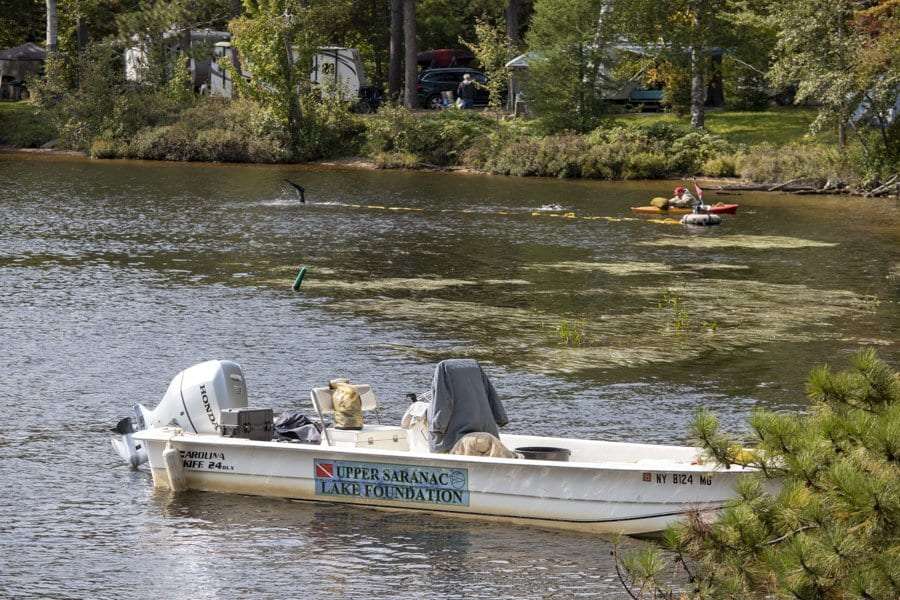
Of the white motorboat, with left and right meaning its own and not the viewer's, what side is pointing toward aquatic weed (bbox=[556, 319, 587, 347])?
left

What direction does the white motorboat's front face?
to the viewer's right

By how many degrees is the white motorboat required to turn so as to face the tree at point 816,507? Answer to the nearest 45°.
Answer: approximately 45° to its right
